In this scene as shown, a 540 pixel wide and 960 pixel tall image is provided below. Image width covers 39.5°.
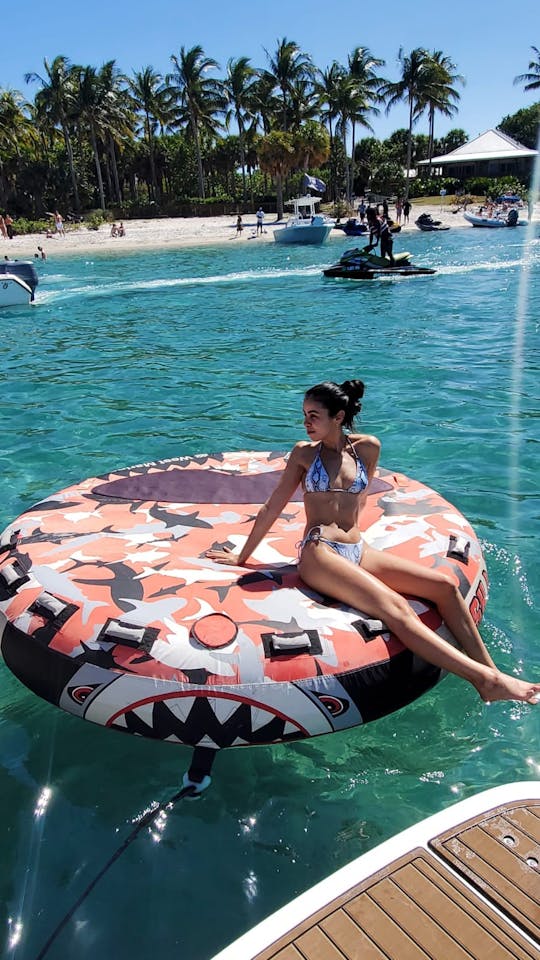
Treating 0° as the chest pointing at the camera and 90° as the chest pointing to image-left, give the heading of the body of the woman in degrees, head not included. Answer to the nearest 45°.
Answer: approximately 315°

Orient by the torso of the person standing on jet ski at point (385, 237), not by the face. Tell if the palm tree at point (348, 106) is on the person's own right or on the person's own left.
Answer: on the person's own right

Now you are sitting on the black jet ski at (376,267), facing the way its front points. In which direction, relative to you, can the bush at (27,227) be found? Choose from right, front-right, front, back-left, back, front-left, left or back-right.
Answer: front-right

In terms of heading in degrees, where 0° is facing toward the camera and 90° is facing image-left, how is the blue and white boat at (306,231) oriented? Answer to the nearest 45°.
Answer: approximately 315°

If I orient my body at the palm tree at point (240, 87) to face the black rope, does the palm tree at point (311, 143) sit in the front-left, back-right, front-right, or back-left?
front-left

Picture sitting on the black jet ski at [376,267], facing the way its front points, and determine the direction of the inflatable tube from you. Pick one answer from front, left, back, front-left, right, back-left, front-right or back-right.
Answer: left

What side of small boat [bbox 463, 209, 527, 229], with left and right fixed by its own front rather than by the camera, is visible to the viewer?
left
